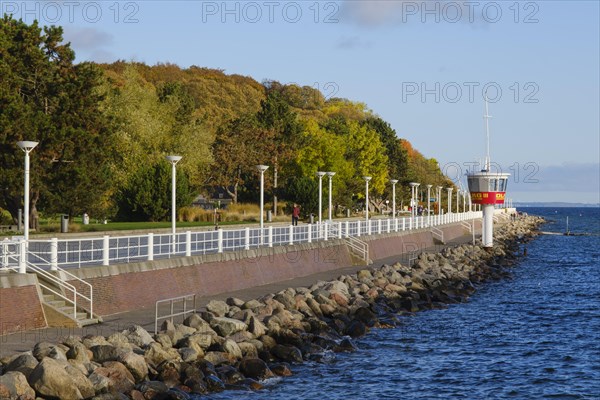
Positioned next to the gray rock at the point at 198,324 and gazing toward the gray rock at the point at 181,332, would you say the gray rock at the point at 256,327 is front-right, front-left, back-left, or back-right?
back-left

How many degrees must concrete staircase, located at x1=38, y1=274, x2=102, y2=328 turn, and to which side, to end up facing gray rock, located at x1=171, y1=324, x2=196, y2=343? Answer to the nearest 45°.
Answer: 0° — it already faces it
